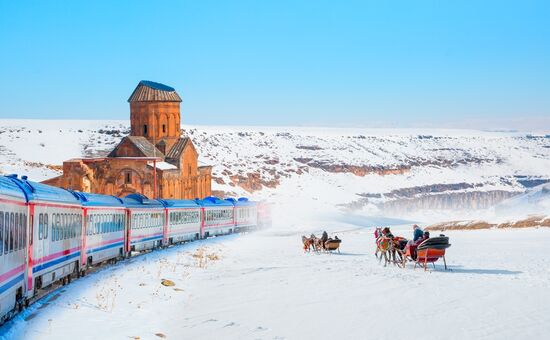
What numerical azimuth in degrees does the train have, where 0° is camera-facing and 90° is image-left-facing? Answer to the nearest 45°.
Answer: approximately 225°

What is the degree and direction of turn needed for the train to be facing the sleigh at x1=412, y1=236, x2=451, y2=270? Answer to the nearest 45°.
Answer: approximately 45° to its right
